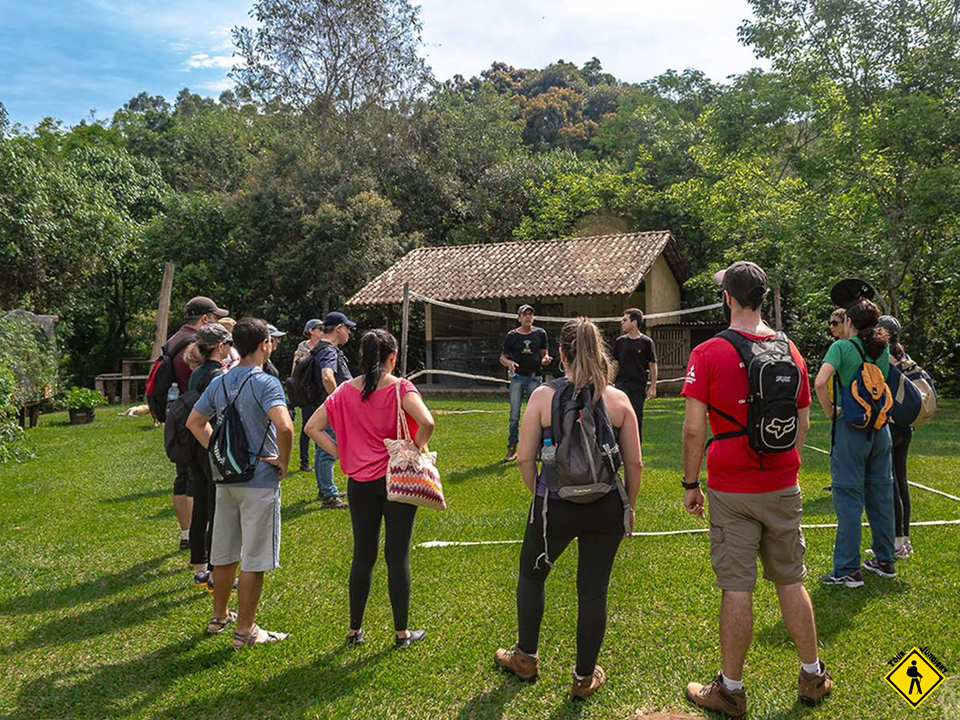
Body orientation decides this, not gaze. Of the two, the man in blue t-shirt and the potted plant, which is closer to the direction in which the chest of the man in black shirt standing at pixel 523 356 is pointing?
the man in blue t-shirt

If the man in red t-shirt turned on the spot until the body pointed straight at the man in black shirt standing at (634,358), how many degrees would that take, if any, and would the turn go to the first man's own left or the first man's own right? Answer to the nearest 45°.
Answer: approximately 45° to the first man's own right

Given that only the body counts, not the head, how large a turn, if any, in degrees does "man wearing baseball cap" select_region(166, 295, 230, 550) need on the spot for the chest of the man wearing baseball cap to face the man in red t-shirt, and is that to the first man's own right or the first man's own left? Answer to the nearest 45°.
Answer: approximately 45° to the first man's own right

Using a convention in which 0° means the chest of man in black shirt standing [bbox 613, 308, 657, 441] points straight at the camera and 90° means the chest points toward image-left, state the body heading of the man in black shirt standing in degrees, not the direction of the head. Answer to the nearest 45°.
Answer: approximately 45°

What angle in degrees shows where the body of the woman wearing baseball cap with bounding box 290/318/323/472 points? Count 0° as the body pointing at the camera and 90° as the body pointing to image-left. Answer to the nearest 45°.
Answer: approximately 270°

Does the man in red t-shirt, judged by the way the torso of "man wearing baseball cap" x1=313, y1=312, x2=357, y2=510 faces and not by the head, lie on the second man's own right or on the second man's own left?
on the second man's own right

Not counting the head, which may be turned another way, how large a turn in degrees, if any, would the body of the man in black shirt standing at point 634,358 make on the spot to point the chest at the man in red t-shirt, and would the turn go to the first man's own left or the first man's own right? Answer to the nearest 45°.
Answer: approximately 45° to the first man's own left

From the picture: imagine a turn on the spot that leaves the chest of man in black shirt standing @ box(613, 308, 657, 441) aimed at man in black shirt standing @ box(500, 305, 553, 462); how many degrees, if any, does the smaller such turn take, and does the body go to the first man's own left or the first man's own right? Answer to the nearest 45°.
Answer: approximately 45° to the first man's own right

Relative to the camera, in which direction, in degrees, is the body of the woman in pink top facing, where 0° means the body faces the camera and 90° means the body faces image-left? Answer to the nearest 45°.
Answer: approximately 225°

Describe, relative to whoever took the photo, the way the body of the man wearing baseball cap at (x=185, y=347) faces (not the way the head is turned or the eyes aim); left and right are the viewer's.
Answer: facing to the right of the viewer

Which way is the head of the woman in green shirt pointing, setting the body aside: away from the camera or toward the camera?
away from the camera

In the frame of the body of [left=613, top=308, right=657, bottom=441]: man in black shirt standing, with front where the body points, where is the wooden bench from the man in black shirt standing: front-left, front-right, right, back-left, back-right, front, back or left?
right

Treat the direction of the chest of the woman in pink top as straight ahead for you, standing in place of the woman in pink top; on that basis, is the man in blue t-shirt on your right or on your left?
on your left

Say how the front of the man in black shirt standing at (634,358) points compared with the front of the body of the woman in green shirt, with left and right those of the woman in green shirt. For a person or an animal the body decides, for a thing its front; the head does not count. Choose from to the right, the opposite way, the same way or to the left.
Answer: to the left

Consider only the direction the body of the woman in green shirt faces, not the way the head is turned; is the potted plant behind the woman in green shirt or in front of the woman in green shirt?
in front

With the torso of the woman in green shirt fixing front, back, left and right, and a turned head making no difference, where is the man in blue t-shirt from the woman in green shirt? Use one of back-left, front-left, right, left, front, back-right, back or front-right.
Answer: left
